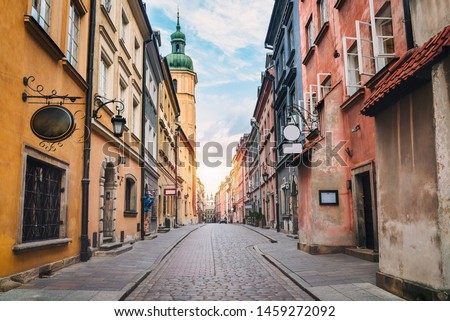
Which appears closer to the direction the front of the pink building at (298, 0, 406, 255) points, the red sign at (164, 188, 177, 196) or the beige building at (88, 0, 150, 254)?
the beige building

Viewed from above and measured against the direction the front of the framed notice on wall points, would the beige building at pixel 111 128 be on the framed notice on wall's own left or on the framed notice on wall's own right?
on the framed notice on wall's own right

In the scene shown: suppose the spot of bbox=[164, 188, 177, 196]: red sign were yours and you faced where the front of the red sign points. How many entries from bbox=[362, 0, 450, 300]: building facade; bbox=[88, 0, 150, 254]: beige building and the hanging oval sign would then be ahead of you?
3

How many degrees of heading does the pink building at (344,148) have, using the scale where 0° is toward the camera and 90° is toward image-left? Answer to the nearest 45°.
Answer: approximately 45°

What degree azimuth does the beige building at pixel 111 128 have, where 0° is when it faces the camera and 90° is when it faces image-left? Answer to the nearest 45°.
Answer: approximately 315°

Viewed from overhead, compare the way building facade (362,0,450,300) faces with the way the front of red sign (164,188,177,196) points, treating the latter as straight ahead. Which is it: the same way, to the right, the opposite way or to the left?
to the right

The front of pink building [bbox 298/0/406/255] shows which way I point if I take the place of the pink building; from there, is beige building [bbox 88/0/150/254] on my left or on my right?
on my right

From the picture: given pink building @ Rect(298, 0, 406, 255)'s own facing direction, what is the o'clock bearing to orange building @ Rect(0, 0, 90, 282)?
The orange building is roughly at 12 o'clock from the pink building.

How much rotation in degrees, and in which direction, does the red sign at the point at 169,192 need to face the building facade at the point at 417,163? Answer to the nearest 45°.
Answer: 0° — it already faces it

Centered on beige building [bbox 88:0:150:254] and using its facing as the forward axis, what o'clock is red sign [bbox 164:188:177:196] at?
The red sign is roughly at 8 o'clock from the beige building.

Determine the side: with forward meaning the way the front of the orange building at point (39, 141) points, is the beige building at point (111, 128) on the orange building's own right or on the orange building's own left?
on the orange building's own left

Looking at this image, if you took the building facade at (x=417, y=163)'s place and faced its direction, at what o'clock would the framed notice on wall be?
The framed notice on wall is roughly at 4 o'clock from the building facade.

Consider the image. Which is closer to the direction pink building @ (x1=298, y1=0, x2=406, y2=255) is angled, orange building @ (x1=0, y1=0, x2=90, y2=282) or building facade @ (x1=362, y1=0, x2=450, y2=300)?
the orange building
